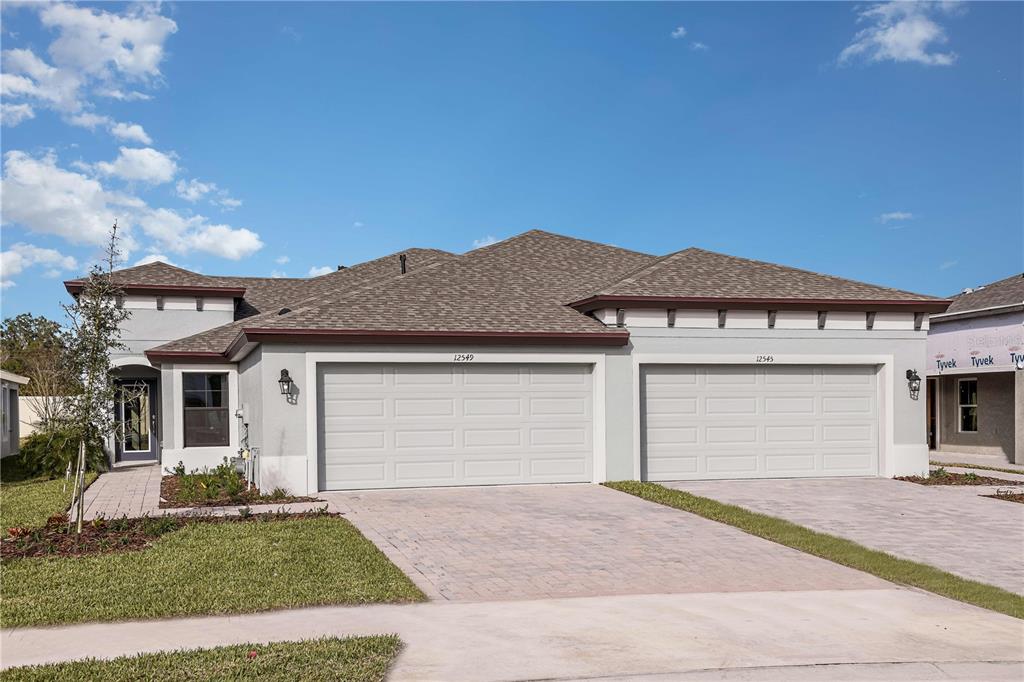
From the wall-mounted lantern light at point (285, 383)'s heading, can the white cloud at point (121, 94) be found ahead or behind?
behind

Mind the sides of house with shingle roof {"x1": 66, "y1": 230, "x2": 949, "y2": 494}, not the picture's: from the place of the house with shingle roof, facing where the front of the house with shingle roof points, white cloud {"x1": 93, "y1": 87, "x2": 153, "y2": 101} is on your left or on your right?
on your right

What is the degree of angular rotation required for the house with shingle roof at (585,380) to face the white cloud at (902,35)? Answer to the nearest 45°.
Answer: approximately 135° to its left

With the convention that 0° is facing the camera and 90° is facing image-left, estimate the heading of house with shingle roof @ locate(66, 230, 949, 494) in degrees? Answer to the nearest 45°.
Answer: approximately 0°

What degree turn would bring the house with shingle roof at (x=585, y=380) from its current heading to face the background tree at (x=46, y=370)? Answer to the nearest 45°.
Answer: approximately 135° to its right

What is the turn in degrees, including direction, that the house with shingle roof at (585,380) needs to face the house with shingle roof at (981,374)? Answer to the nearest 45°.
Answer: approximately 135° to its left
